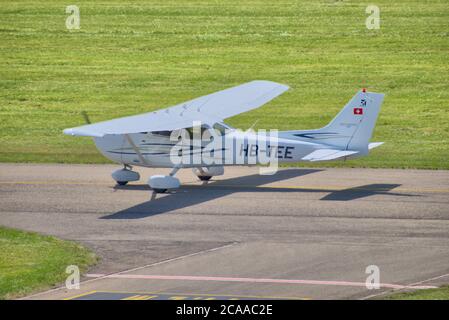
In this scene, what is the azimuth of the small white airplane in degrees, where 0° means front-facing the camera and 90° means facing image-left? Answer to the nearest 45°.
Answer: approximately 135°
